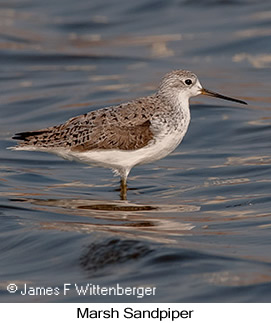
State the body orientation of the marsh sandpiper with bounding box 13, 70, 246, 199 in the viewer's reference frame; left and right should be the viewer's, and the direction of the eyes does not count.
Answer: facing to the right of the viewer
